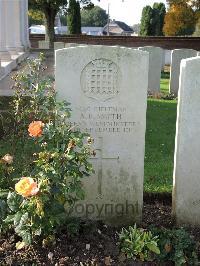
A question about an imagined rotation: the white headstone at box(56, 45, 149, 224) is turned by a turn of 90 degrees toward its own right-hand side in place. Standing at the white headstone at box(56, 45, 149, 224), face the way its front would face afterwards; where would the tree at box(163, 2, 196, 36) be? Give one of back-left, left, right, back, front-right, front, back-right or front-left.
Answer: right

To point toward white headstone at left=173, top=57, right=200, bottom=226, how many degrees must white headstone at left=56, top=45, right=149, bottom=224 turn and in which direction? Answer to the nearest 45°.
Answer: approximately 90° to its left

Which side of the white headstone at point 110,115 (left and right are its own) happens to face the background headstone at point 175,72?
back

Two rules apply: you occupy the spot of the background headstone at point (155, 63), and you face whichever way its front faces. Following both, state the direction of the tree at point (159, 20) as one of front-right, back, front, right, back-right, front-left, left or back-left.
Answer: back

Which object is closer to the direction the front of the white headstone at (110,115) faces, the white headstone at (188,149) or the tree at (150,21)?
the white headstone

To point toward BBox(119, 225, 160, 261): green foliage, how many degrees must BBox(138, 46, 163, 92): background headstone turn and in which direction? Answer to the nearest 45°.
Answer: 0° — it already faces it

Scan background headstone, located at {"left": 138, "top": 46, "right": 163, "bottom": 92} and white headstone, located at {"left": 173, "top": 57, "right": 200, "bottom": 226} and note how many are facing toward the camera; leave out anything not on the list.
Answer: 2

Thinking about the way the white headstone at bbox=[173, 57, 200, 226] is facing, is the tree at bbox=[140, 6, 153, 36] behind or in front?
behind

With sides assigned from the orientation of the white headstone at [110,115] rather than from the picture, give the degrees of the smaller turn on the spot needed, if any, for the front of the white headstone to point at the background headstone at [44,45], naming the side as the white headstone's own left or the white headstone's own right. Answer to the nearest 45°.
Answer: approximately 180°

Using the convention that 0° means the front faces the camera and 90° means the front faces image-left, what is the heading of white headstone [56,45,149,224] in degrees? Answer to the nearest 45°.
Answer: approximately 0°

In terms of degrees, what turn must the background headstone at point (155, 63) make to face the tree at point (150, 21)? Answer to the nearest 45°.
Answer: approximately 180°

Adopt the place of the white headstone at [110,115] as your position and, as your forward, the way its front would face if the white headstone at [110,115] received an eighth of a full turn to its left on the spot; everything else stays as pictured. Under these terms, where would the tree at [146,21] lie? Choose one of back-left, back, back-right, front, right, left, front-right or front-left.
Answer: back-left

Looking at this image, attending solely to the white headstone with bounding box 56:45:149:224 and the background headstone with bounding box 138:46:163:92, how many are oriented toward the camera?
2

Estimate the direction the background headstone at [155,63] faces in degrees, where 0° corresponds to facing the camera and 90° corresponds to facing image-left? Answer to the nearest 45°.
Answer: approximately 0°
